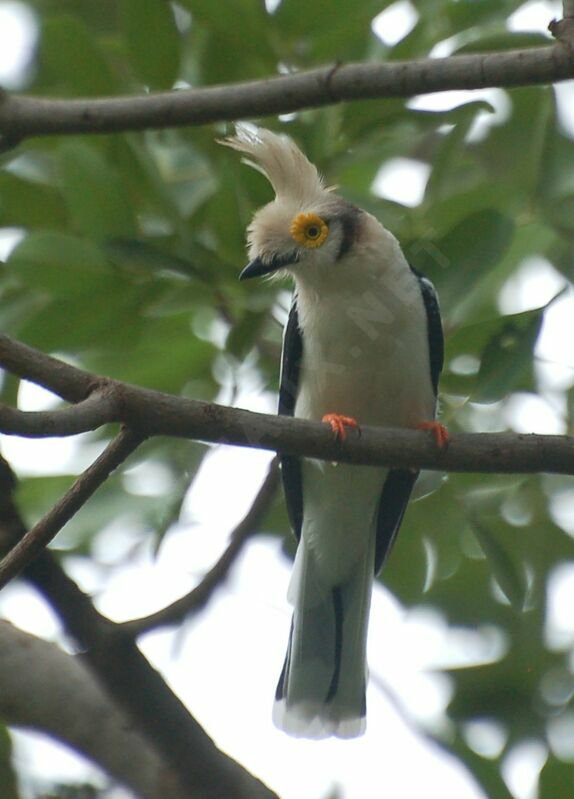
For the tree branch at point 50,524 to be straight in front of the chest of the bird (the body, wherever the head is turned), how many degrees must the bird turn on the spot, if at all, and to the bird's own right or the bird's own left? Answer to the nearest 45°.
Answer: approximately 45° to the bird's own right

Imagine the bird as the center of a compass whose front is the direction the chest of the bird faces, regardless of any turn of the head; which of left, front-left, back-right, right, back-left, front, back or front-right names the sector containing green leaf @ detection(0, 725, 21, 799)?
front-right

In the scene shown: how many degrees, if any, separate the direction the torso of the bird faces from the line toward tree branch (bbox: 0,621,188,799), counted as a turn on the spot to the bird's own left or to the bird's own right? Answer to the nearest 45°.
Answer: approximately 45° to the bird's own right

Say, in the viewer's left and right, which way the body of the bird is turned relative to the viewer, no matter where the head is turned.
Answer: facing the viewer
